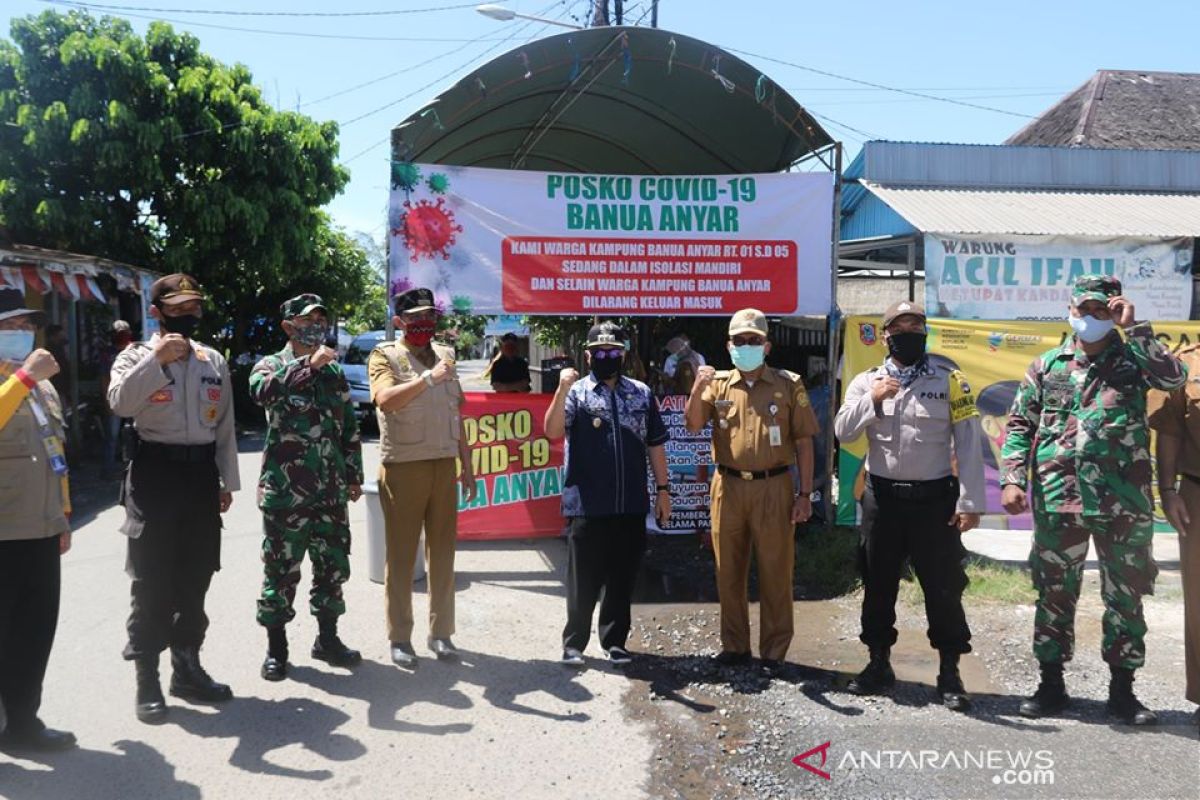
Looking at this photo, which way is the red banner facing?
toward the camera

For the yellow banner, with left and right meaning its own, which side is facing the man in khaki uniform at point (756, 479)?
front

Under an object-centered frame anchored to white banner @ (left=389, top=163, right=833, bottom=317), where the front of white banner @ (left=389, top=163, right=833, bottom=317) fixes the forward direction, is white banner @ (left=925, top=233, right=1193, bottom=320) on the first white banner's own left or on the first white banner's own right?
on the first white banner's own left

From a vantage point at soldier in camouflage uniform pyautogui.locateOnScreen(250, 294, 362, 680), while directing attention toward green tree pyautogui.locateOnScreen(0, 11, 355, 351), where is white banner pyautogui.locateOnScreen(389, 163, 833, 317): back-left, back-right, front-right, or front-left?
front-right

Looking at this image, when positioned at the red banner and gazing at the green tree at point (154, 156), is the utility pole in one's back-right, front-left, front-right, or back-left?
front-right

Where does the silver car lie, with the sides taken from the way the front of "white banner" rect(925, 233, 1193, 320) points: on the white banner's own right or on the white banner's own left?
on the white banner's own right

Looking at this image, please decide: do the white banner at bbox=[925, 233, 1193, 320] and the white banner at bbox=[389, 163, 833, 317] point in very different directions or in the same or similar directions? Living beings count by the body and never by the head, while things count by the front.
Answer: same or similar directions

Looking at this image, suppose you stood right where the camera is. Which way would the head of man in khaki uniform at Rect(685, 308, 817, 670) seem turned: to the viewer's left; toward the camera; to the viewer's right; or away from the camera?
toward the camera

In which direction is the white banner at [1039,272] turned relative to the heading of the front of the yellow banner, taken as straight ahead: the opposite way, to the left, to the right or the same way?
the same way

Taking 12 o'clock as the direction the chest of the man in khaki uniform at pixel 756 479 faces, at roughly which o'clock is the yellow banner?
The yellow banner is roughly at 7 o'clock from the man in khaki uniform.

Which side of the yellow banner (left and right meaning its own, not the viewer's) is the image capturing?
front

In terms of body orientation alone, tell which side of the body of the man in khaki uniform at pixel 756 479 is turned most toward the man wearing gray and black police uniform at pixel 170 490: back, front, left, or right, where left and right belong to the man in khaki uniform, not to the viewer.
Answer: right

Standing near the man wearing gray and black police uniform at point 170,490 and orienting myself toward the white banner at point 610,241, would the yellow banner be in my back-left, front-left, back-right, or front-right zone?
front-right

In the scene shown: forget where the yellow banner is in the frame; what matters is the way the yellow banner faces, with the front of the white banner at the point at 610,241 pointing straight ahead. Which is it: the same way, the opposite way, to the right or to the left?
the same way

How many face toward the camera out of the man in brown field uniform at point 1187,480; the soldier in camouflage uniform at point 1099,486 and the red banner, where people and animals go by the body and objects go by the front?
3

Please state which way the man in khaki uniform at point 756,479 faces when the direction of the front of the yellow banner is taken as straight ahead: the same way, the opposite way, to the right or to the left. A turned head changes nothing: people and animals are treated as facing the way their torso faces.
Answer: the same way

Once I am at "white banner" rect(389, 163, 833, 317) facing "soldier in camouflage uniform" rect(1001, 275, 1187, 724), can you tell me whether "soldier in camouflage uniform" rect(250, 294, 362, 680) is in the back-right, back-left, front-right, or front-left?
front-right
